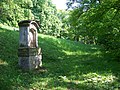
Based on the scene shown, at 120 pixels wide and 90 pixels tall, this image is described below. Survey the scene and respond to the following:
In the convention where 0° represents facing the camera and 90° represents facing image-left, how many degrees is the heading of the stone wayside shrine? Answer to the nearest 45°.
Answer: approximately 315°
